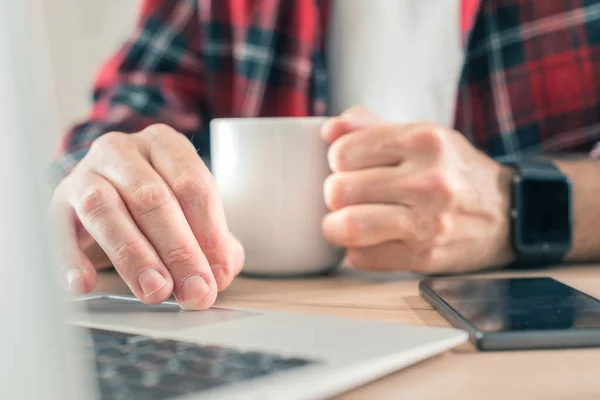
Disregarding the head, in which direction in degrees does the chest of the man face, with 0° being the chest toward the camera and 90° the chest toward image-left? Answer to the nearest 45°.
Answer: approximately 0°

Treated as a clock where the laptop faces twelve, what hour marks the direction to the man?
The man is roughly at 11 o'clock from the laptop.

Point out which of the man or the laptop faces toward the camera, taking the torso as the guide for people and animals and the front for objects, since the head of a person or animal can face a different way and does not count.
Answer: the man

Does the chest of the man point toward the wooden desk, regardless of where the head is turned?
yes

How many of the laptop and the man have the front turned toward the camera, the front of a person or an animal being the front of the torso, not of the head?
1

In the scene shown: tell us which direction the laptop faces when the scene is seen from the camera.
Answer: facing away from the viewer and to the right of the viewer

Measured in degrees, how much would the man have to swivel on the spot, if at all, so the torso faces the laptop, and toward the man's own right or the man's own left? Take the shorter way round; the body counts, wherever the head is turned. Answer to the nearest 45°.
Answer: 0° — they already face it
